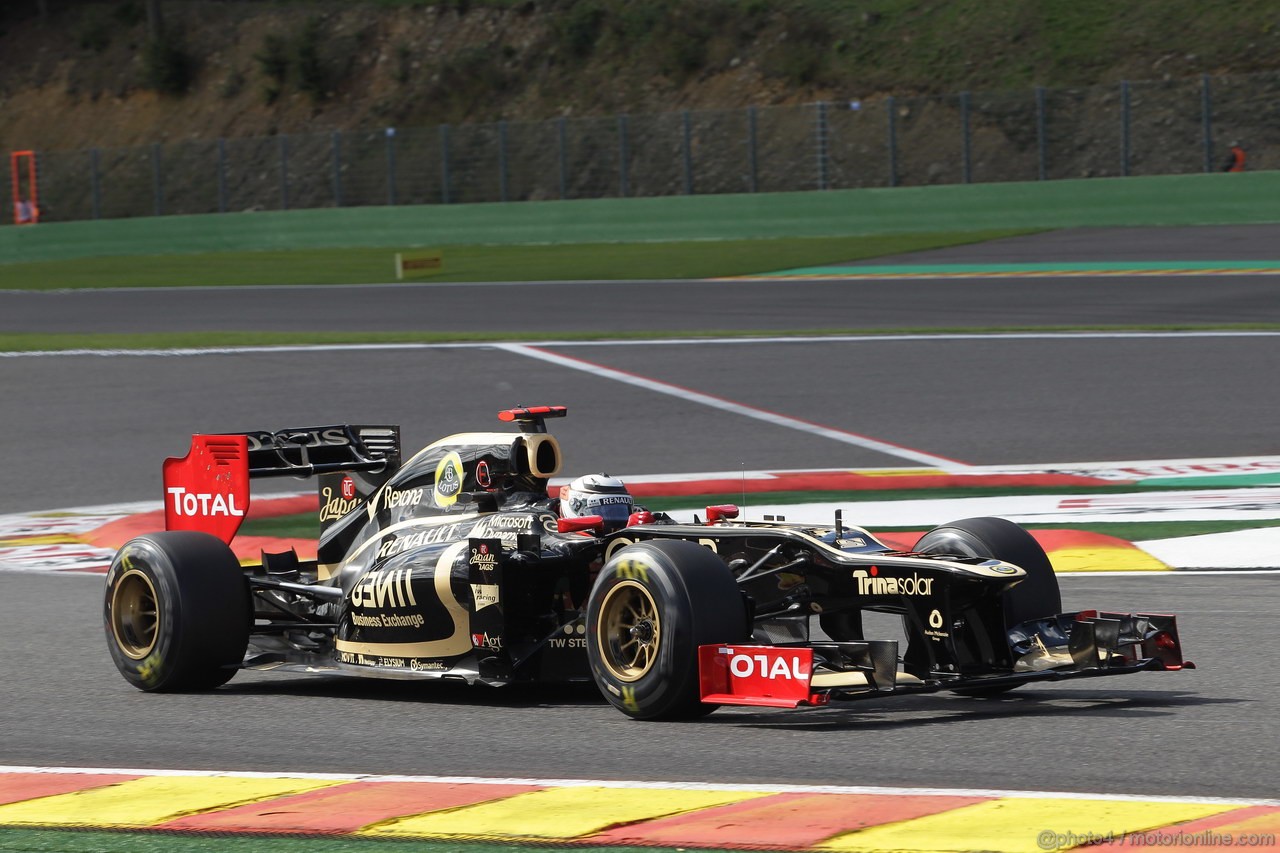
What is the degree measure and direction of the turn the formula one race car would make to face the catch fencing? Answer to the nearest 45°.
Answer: approximately 135° to its left

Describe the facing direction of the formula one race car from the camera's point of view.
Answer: facing the viewer and to the right of the viewer
